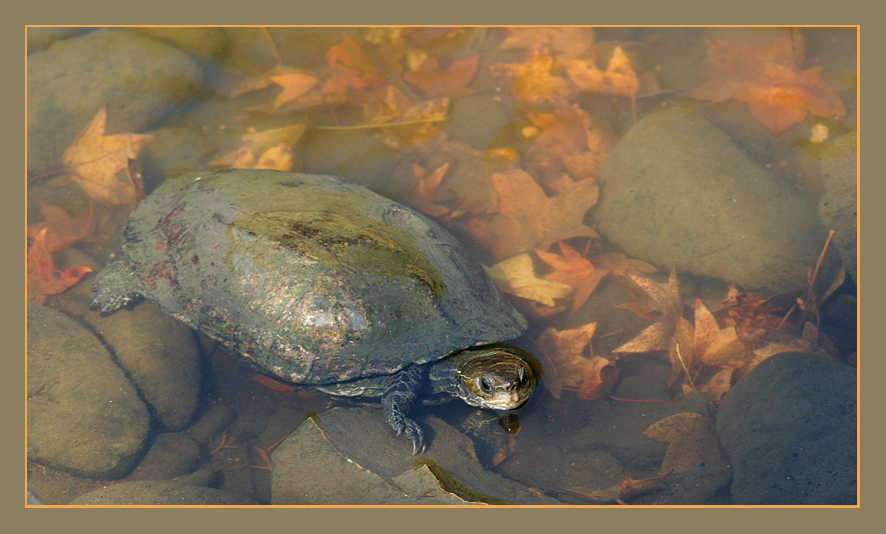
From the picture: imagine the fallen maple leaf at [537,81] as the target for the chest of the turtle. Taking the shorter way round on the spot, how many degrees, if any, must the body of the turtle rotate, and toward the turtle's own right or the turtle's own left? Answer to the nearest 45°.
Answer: approximately 90° to the turtle's own left

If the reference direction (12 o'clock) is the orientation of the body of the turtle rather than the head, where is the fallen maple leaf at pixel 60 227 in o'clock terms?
The fallen maple leaf is roughly at 6 o'clock from the turtle.

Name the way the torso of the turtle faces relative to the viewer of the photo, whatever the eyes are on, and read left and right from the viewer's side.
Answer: facing the viewer and to the right of the viewer

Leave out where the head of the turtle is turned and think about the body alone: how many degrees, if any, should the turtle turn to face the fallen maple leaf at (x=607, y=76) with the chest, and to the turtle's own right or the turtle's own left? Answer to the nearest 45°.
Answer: approximately 90° to the turtle's own left

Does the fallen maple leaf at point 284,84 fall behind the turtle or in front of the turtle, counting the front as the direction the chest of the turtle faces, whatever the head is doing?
behind

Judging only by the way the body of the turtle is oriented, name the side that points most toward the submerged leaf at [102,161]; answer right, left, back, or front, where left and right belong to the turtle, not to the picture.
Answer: back

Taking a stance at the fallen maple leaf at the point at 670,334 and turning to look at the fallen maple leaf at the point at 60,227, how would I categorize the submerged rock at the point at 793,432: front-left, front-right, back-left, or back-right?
back-left

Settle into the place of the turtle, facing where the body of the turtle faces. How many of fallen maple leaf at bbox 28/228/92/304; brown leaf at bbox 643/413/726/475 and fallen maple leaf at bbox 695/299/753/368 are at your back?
1

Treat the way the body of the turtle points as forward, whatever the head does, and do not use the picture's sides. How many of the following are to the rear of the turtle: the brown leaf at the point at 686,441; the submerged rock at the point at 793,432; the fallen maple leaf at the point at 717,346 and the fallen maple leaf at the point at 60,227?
1

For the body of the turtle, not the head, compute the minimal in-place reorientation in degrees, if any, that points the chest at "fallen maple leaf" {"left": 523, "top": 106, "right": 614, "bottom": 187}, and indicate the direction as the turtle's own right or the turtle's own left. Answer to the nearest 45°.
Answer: approximately 90° to the turtle's own left

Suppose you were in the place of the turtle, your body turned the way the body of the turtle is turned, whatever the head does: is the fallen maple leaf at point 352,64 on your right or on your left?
on your left

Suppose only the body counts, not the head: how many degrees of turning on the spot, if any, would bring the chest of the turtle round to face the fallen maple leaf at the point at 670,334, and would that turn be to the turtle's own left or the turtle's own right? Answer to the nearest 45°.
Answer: approximately 45° to the turtle's own left
